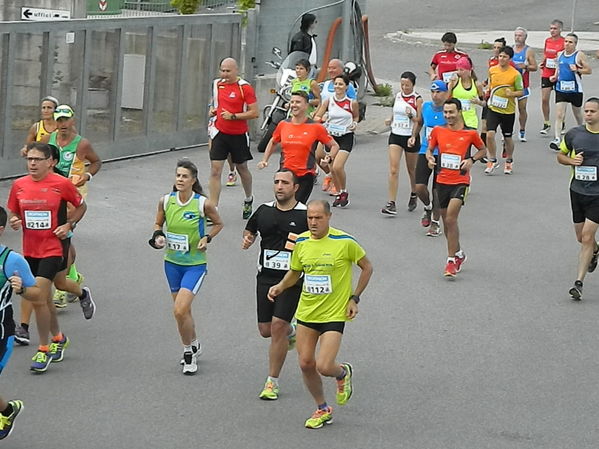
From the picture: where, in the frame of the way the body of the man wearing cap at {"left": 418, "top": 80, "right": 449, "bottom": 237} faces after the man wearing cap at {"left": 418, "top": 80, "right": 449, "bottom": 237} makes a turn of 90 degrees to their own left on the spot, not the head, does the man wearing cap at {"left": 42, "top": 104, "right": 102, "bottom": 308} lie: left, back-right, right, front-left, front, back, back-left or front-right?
back-right

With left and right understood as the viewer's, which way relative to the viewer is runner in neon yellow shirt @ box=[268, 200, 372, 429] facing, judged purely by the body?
facing the viewer and to the left of the viewer

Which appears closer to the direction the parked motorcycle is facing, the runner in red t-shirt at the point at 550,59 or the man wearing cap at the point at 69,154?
the man wearing cap

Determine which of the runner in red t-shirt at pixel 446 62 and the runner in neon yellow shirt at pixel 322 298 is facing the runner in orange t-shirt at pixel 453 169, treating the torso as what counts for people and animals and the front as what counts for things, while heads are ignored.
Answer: the runner in red t-shirt at pixel 446 62

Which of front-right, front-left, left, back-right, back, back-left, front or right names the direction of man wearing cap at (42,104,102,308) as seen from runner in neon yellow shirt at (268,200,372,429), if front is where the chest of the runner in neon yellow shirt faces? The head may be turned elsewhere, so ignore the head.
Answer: right

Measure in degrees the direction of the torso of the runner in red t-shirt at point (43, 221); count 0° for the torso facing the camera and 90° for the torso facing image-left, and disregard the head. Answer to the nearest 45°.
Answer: approximately 45°

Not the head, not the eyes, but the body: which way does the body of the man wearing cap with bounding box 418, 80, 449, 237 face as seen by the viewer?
toward the camera

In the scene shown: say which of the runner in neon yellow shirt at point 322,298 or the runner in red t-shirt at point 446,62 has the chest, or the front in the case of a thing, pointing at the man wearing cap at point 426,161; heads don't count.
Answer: the runner in red t-shirt

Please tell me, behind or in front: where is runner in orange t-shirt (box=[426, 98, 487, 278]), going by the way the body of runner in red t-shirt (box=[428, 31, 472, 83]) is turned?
in front

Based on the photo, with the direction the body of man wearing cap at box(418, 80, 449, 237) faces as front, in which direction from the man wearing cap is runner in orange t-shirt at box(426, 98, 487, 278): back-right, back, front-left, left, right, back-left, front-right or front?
front

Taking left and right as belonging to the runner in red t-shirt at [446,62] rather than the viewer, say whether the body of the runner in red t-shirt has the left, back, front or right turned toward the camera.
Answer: front

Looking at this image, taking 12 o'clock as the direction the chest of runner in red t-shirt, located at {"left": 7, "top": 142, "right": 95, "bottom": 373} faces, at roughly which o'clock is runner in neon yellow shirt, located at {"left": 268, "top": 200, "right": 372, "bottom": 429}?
The runner in neon yellow shirt is roughly at 9 o'clock from the runner in red t-shirt.

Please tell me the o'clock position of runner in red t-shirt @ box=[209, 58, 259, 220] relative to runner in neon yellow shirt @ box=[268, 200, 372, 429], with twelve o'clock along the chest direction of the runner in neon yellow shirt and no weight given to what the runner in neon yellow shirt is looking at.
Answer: The runner in red t-shirt is roughly at 4 o'clock from the runner in neon yellow shirt.

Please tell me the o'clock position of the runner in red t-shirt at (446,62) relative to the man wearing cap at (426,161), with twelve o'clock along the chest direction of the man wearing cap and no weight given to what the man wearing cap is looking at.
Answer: The runner in red t-shirt is roughly at 6 o'clock from the man wearing cap.

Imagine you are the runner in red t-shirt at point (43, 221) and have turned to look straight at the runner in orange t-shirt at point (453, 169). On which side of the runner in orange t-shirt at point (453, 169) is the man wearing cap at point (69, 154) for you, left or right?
left

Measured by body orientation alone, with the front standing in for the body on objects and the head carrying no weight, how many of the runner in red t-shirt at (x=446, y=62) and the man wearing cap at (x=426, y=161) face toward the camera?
2
